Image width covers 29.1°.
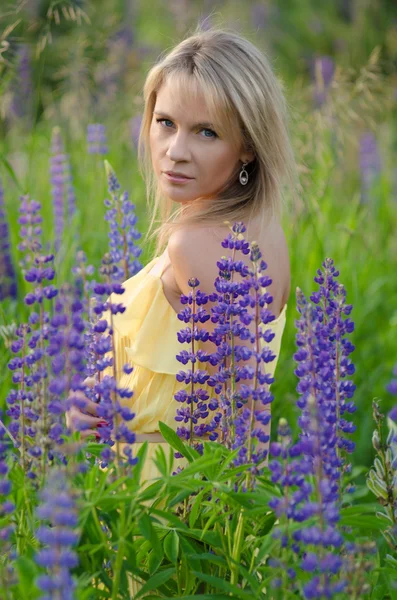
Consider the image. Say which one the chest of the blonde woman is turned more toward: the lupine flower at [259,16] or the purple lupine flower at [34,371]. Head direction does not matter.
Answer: the purple lupine flower

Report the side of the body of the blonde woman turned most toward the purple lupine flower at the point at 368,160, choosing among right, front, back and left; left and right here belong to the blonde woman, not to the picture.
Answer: right

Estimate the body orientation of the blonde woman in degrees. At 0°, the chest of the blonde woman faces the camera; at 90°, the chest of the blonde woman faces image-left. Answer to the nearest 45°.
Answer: approximately 90°

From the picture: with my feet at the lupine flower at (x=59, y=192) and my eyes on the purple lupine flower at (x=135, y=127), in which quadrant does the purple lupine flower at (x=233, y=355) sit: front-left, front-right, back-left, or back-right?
back-right

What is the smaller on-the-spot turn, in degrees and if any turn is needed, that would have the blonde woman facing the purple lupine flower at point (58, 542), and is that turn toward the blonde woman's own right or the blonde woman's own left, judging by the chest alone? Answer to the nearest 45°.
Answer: approximately 90° to the blonde woman's own left
